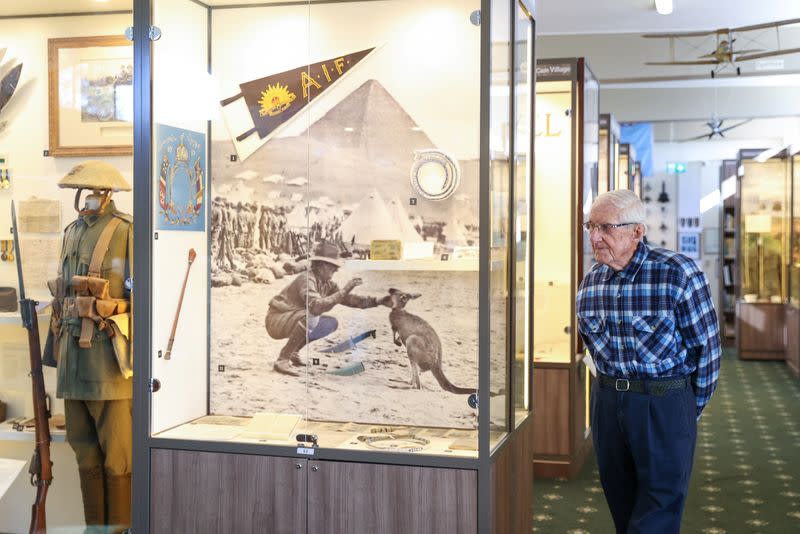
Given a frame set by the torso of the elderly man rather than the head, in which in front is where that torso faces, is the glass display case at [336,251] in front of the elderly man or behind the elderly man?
in front

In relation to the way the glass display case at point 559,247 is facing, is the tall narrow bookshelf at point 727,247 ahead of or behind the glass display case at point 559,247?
behind

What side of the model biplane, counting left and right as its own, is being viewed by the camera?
front

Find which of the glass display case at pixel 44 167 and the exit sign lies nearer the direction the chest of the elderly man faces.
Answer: the glass display case

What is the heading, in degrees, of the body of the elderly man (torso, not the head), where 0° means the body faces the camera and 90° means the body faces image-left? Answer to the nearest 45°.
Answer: approximately 45°

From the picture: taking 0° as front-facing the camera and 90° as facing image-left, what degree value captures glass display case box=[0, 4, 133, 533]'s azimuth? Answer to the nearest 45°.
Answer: approximately 0°

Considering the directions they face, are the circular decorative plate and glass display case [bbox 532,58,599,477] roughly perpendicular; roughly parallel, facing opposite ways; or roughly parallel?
roughly parallel

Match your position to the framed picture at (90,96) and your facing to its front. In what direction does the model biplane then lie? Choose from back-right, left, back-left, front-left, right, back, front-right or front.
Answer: back-left

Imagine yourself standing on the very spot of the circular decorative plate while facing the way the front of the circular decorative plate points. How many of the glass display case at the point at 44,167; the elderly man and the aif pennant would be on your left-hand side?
1

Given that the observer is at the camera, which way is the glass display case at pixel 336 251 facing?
facing the viewer
